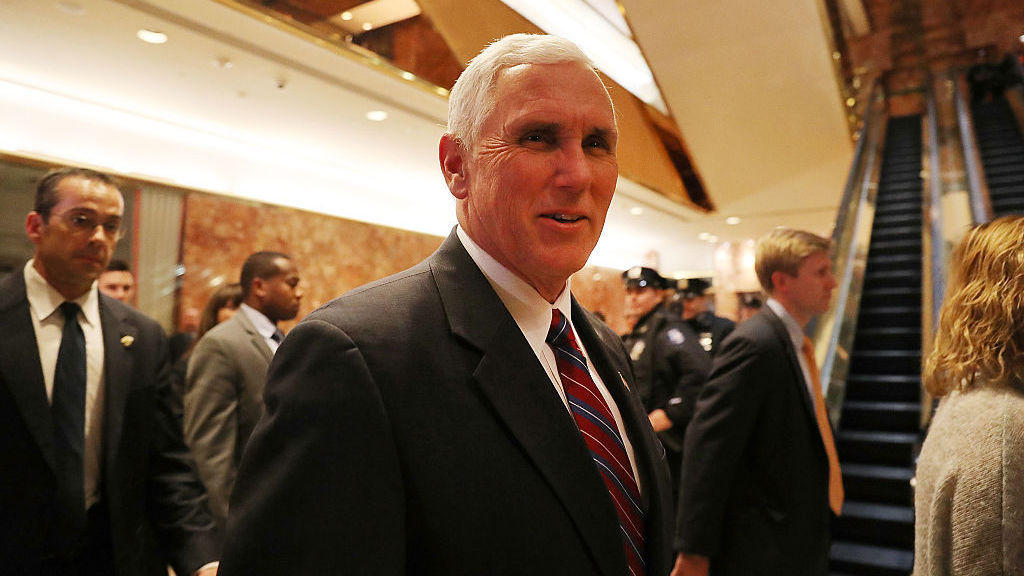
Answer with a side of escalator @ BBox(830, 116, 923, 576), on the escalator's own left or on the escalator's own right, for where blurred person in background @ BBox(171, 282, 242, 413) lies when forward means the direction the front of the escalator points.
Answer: on the escalator's own right

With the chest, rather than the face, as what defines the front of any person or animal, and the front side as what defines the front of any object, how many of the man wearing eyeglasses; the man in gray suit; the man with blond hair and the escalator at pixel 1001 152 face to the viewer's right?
2

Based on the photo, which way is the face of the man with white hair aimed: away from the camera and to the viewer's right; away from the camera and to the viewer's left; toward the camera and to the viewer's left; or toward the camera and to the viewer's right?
toward the camera and to the viewer's right

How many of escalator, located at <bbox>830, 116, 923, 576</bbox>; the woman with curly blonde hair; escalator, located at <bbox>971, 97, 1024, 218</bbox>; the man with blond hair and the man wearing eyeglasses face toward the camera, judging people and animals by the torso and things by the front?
3

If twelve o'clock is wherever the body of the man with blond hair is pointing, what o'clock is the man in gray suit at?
The man in gray suit is roughly at 6 o'clock from the man with blond hair.

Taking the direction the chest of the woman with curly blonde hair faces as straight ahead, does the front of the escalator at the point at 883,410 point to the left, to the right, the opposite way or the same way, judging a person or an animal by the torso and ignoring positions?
the opposite way

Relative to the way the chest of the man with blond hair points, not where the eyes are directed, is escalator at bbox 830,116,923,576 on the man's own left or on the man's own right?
on the man's own left

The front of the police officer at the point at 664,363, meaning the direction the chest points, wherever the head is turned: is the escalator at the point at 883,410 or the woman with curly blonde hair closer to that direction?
the woman with curly blonde hair

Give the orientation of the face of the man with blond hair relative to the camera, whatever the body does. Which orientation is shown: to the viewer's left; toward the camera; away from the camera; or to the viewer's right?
to the viewer's right

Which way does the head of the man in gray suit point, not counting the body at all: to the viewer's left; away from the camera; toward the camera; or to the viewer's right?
to the viewer's right

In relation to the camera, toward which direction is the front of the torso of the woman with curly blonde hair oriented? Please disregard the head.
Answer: away from the camera

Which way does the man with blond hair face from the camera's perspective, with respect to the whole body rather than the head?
to the viewer's right

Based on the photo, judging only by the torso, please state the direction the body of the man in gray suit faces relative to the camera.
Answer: to the viewer's right
